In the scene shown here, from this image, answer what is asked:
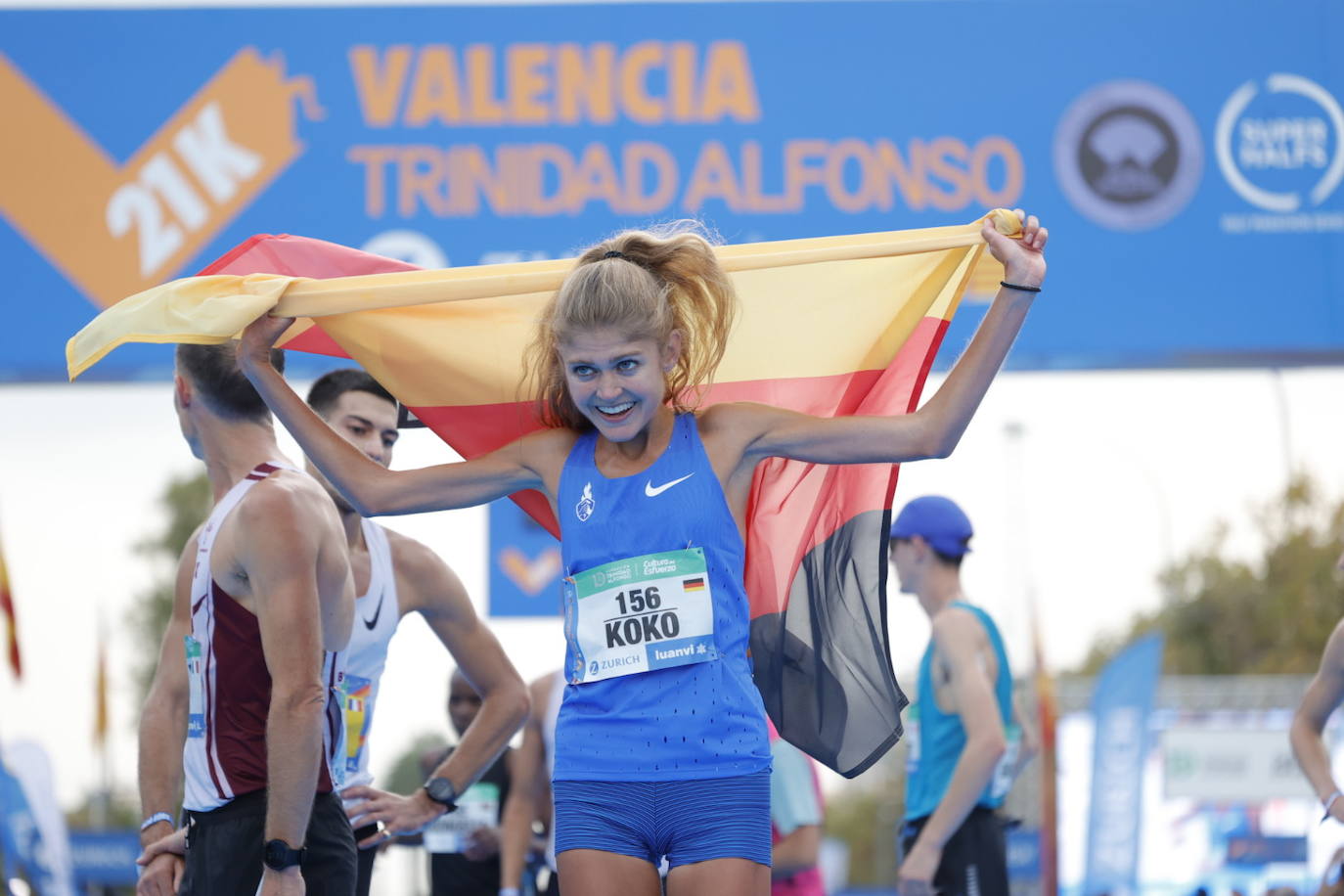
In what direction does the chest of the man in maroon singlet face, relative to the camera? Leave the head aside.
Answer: to the viewer's left

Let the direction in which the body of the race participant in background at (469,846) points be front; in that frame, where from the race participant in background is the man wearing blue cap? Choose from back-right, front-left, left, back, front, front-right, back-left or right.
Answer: front-left

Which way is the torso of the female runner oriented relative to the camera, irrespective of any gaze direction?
toward the camera

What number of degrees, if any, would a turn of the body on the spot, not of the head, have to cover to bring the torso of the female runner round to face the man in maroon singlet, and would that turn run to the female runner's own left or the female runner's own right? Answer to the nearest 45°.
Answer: approximately 135° to the female runner's own right

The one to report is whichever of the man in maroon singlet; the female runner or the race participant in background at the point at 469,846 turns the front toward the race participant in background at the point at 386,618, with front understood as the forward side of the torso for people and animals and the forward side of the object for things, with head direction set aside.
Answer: the race participant in background at the point at 469,846

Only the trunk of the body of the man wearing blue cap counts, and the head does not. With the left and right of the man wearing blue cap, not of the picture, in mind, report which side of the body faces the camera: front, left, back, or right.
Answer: left

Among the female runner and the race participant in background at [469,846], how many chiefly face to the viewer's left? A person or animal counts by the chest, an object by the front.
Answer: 0

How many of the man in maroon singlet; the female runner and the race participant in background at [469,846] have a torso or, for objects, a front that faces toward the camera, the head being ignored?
2

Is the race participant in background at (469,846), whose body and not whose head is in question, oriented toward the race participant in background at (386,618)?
yes

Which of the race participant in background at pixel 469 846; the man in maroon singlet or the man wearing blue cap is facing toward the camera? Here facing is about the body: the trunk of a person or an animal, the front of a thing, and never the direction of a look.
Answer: the race participant in background

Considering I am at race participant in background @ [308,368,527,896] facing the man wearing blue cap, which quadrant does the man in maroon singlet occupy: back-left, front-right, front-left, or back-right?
back-right

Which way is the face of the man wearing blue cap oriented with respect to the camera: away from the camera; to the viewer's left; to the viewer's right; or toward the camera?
to the viewer's left

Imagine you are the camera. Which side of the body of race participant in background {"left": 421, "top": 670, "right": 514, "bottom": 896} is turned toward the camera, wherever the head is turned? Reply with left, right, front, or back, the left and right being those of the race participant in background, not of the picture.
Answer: front

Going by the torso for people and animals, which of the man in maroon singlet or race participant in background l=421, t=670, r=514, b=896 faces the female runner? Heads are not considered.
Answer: the race participant in background

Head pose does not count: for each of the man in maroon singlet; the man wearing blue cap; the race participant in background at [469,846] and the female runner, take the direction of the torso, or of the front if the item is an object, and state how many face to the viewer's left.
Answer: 2

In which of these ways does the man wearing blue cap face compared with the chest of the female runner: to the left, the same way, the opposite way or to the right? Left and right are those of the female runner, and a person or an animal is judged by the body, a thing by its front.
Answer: to the right
